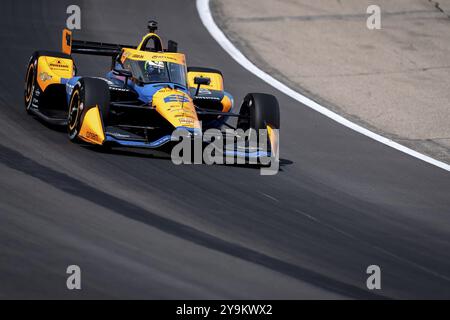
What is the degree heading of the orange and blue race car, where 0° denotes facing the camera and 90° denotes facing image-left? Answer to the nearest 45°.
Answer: approximately 315°
